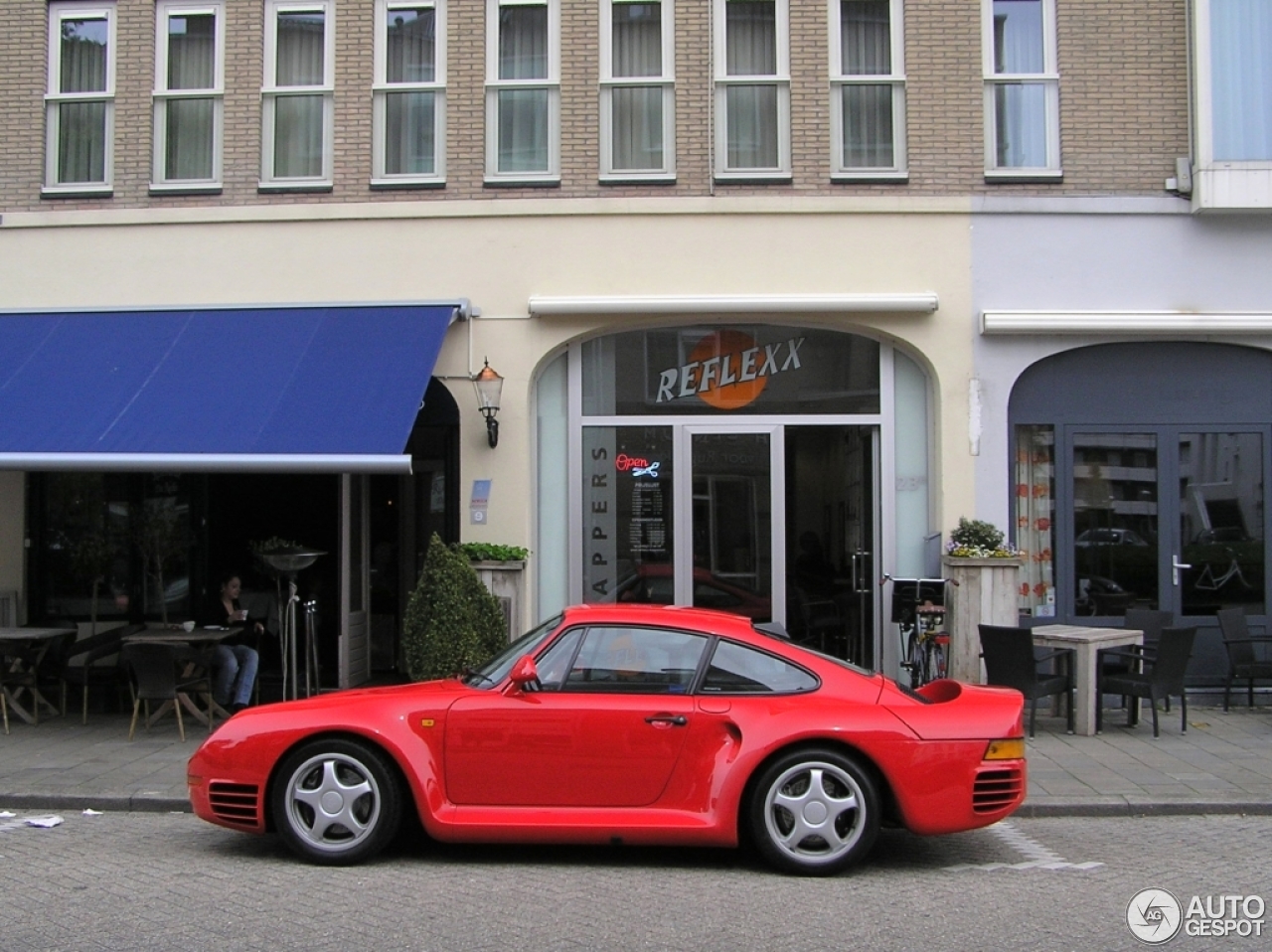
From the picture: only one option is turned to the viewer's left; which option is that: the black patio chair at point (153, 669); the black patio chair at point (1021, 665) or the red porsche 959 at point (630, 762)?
the red porsche 959

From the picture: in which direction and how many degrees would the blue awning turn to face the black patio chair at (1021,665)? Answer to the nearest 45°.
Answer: approximately 45° to its left

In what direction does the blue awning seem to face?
toward the camera

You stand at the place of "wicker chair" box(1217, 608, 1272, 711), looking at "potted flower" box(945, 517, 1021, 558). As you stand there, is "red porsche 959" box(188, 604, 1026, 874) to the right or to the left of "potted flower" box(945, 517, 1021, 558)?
left

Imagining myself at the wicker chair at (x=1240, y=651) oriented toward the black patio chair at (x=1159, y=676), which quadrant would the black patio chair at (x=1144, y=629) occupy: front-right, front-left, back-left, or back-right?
front-right

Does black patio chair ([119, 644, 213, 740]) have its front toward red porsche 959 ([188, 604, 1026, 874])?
no

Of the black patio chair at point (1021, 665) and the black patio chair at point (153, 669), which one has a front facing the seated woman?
the black patio chair at point (153, 669)

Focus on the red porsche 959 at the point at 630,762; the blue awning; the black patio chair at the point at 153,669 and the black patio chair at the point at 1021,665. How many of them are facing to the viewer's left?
1

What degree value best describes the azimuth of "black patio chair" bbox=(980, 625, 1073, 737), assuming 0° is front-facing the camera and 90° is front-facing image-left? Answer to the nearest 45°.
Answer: approximately 225°

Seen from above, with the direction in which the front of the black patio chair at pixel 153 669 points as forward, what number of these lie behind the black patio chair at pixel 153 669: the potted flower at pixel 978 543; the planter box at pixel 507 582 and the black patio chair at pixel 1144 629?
0

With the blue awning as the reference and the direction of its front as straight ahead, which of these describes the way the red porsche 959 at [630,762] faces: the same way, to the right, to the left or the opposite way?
to the right

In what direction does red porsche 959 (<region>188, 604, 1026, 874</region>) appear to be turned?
to the viewer's left

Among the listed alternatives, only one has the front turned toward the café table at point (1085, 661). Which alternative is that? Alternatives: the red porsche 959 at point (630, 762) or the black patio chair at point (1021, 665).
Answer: the black patio chair

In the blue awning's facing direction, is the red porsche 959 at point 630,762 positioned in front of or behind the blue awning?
in front
